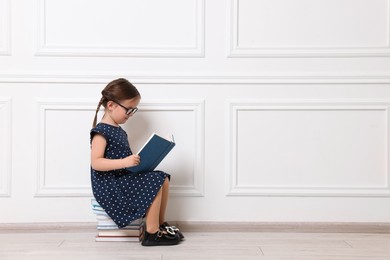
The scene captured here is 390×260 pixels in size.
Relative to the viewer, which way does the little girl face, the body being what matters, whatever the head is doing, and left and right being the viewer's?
facing to the right of the viewer

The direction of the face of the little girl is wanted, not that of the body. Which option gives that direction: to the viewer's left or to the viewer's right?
to the viewer's right
